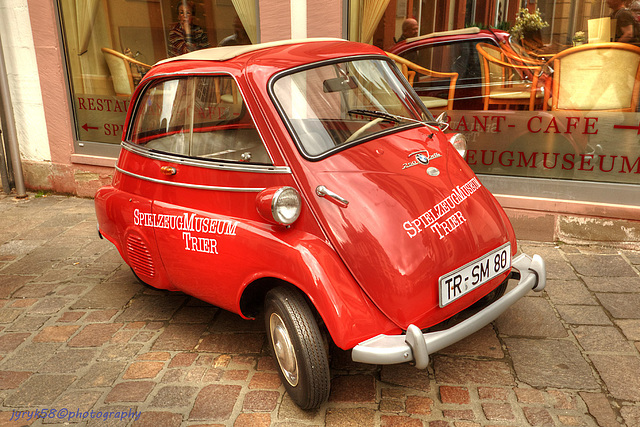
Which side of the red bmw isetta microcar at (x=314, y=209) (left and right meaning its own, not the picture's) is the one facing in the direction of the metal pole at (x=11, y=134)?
back

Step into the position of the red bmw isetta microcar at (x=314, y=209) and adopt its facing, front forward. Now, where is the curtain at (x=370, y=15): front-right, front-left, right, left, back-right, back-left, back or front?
back-left

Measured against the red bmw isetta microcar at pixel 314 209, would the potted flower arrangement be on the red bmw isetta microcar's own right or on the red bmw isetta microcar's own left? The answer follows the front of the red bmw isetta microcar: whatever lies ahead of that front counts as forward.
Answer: on the red bmw isetta microcar's own left

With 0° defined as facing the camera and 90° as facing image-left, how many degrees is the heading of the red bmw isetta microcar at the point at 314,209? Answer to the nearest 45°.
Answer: approximately 315°

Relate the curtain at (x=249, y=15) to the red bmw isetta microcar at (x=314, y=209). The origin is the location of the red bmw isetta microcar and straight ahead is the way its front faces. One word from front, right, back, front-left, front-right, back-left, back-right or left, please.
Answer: back-left

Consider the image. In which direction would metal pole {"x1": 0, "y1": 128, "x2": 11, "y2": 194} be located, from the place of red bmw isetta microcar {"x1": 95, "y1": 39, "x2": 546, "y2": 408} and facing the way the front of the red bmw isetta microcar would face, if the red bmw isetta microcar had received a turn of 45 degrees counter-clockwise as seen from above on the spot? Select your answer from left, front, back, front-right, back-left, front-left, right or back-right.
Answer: back-left
